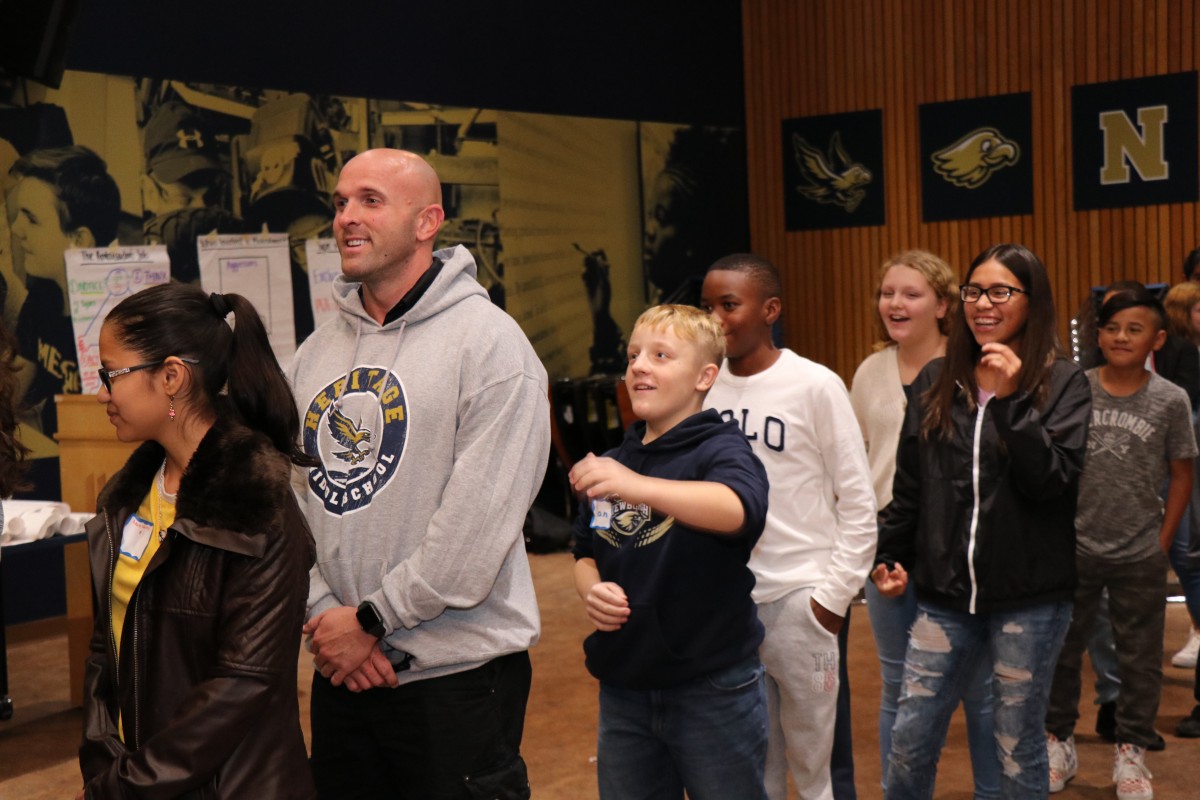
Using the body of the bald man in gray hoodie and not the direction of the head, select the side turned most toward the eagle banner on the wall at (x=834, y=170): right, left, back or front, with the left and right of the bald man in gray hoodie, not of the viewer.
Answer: back

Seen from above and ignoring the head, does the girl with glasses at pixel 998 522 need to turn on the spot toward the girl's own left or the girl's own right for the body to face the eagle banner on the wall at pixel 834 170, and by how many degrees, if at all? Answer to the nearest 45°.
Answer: approximately 135° to the girl's own right

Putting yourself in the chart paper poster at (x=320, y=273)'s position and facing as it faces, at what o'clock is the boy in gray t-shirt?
The boy in gray t-shirt is roughly at 11 o'clock from the chart paper poster.

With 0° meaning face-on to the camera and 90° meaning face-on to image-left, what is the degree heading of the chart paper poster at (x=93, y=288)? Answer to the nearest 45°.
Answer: approximately 0°

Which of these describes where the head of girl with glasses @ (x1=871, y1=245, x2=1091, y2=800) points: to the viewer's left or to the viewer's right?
to the viewer's left

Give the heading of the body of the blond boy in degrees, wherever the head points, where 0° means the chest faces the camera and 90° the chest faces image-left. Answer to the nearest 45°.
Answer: approximately 45°
